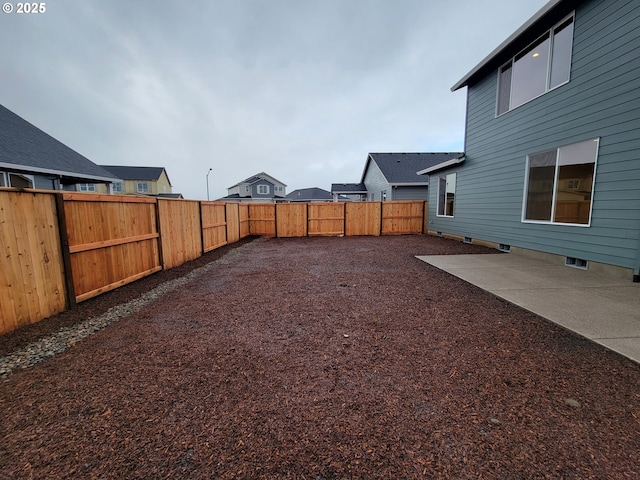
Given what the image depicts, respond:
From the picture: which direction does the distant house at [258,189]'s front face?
toward the camera

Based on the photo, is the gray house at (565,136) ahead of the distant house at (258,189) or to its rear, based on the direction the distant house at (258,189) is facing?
ahead

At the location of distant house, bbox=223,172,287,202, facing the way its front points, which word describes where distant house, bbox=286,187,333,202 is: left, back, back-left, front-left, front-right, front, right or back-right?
left

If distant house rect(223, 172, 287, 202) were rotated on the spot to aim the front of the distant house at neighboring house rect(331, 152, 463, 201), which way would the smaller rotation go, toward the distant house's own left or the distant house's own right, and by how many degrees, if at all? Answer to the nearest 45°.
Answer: approximately 45° to the distant house's own left

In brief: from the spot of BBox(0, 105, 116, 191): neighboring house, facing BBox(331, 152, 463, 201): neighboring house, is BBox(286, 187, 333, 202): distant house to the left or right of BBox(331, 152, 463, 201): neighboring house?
left

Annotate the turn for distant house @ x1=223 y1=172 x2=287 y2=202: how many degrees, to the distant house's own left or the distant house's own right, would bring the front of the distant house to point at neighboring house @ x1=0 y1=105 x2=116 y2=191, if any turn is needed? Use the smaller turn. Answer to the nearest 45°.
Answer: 0° — it already faces it

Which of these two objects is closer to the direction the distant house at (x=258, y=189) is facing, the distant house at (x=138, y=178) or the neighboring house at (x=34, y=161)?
the neighboring house

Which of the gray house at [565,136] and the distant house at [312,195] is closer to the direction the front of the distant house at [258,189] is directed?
the gray house

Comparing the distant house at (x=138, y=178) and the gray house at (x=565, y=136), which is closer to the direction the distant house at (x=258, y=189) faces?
the gray house

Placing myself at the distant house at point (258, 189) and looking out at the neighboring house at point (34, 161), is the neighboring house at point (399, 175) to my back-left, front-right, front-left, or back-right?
front-left

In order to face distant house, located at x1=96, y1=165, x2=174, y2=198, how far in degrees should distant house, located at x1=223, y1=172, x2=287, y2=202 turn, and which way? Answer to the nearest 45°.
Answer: approximately 90° to its right

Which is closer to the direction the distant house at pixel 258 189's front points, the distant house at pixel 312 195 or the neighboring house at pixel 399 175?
the neighboring house

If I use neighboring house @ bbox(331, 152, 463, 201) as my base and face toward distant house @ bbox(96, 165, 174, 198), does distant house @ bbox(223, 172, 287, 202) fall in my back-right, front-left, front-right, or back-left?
front-right

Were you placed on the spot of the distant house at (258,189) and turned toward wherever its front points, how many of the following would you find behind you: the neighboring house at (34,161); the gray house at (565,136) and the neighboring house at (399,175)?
0

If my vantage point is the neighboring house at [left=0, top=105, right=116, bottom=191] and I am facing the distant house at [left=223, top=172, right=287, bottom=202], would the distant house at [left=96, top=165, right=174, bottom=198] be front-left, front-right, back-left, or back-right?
front-left

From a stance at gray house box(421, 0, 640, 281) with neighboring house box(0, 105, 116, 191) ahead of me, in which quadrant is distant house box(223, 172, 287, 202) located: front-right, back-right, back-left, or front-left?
front-right

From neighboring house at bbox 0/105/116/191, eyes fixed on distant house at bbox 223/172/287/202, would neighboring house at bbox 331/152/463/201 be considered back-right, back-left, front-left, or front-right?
front-right
